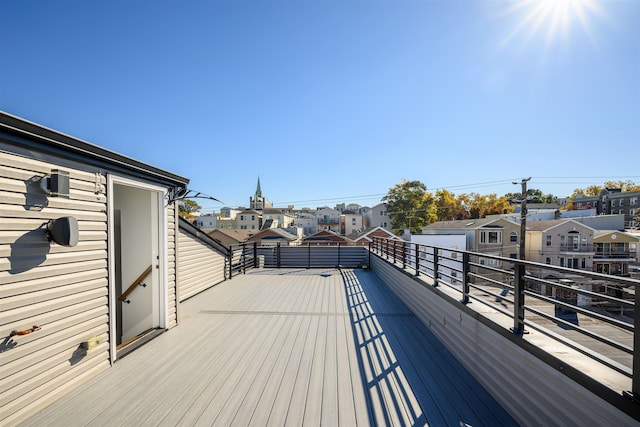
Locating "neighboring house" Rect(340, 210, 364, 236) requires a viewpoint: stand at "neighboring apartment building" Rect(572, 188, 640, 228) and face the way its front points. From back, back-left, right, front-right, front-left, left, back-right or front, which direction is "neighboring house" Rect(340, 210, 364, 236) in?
front

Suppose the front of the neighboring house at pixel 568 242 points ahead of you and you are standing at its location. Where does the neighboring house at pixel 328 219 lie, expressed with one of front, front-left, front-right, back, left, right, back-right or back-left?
right

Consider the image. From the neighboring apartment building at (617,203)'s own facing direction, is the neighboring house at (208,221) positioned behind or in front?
in front

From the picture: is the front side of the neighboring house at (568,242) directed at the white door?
yes

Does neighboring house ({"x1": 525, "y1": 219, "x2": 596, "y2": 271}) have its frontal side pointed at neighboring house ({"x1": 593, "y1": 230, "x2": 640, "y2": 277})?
no

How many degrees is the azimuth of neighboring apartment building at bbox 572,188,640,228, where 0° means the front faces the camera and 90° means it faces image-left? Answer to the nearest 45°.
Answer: approximately 45°

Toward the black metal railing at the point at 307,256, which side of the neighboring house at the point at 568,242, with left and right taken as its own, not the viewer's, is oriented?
front

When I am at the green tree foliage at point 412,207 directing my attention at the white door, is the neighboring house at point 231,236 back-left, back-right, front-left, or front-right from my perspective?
front-right

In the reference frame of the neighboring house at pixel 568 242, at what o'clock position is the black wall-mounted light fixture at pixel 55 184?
The black wall-mounted light fixture is roughly at 12 o'clock from the neighboring house.

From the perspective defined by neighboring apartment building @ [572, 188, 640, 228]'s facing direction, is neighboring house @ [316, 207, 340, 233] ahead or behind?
ahead

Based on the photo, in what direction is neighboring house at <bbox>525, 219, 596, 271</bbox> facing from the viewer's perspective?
toward the camera

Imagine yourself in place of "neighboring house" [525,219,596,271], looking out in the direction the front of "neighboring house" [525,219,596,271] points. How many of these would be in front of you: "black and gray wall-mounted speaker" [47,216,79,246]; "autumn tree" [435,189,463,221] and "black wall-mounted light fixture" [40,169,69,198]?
2

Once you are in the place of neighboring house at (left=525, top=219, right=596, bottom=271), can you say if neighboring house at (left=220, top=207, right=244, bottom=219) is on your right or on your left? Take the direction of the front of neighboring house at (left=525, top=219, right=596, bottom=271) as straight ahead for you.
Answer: on your right

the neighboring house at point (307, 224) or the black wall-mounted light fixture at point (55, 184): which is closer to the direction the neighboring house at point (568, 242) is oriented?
the black wall-mounted light fixture

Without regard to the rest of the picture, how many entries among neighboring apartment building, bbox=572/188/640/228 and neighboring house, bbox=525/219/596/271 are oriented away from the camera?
0
